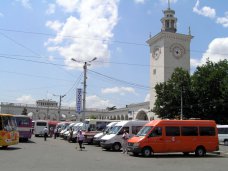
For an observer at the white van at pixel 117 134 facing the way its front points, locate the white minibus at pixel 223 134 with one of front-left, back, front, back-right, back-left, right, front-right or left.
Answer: back

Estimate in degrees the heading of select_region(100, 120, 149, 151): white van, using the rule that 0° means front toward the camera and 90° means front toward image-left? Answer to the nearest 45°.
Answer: approximately 45°

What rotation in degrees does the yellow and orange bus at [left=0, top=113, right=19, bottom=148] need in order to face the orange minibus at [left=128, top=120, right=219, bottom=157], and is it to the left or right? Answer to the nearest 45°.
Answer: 0° — it already faces it

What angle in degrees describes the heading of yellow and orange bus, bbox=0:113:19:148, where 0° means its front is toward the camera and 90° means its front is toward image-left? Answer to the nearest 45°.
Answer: approximately 315°

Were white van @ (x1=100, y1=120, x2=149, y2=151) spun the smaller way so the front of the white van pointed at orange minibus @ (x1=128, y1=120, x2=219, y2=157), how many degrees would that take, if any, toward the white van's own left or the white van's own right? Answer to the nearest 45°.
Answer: approximately 90° to the white van's own left
